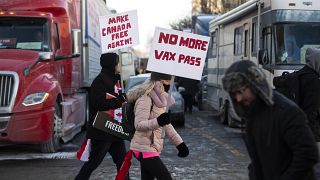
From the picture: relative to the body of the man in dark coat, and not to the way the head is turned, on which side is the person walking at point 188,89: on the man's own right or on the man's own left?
on the man's own right

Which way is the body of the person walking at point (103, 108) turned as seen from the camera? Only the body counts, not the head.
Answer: to the viewer's right

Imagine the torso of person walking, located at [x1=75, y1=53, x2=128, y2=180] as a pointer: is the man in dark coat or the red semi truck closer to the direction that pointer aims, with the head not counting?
the man in dark coat

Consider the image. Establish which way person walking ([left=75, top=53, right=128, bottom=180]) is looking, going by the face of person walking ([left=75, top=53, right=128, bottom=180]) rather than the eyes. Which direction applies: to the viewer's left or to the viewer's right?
to the viewer's right

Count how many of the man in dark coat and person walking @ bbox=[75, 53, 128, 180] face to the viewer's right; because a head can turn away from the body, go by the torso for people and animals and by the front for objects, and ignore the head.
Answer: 1

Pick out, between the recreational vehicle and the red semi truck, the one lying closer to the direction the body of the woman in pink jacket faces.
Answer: the recreational vehicle

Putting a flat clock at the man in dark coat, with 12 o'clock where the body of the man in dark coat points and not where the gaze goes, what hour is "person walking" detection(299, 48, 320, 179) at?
The person walking is roughly at 5 o'clock from the man in dark coat.

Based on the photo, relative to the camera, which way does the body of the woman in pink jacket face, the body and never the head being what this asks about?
to the viewer's right

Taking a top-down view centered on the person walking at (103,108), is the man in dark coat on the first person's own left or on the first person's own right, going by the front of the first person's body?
on the first person's own right

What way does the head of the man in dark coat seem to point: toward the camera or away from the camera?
toward the camera

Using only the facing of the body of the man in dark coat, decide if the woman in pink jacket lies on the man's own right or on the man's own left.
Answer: on the man's own right

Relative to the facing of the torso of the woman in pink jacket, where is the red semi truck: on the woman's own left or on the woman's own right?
on the woman's own left

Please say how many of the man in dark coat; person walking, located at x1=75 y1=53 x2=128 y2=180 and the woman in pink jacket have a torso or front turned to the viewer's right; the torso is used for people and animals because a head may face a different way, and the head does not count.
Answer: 2

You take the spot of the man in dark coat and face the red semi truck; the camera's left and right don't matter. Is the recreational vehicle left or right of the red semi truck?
right
